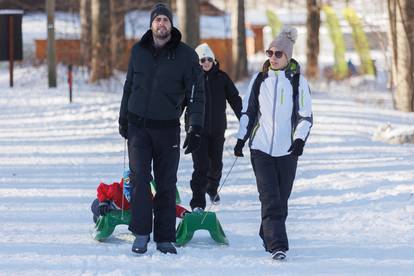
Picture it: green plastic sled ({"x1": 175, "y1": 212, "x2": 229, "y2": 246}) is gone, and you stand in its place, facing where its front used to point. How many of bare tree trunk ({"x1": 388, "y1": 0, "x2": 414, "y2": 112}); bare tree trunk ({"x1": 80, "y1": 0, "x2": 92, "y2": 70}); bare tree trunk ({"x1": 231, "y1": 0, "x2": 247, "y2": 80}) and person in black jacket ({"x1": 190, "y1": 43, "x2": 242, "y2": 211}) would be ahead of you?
0

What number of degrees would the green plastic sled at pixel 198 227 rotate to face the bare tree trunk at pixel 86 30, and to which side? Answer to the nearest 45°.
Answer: approximately 180°

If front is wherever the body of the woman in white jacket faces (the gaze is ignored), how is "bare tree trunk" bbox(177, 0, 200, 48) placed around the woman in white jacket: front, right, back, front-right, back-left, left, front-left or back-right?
back

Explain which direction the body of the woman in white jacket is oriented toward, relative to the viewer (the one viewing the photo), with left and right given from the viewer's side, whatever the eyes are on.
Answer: facing the viewer

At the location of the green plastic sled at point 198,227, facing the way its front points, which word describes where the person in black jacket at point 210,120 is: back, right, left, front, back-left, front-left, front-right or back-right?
back

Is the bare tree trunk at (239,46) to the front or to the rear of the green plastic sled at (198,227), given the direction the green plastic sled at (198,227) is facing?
to the rear

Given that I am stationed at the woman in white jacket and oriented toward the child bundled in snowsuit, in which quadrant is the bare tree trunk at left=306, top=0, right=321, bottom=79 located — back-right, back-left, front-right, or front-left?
front-right

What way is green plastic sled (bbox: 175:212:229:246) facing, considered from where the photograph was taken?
facing the viewer

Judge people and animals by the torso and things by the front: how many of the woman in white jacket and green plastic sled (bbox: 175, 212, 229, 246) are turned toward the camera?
2

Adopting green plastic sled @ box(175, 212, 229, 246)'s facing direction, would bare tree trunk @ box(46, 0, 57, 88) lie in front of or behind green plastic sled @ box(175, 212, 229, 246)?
behind

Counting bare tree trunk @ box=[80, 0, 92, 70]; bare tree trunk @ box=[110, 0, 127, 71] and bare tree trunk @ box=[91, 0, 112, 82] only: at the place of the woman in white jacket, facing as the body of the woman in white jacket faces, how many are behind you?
3

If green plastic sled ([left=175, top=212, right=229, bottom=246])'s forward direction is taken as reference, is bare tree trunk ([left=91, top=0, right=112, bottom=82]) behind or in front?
behind

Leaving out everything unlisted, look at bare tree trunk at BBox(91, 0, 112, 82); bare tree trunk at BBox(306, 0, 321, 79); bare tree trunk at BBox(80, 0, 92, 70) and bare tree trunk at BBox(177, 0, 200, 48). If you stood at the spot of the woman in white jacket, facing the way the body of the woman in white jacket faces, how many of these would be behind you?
4

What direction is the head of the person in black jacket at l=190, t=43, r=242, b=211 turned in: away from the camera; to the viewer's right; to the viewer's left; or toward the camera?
toward the camera

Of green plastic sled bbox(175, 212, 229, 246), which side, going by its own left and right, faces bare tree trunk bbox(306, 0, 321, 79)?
back

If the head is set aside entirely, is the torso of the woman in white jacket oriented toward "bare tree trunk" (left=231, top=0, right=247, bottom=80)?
no

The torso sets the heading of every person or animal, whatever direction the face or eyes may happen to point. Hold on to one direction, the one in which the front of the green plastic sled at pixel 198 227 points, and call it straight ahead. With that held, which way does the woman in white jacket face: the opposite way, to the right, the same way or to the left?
the same way

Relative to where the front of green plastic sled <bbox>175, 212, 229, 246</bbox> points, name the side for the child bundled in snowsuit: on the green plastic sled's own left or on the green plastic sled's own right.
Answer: on the green plastic sled's own right

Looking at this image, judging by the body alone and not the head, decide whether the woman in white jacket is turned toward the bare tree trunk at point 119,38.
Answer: no

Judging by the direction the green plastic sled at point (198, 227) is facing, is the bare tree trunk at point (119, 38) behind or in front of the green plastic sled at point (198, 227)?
behind
